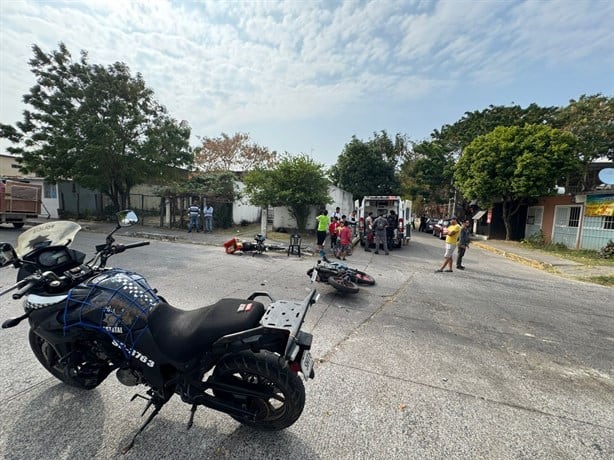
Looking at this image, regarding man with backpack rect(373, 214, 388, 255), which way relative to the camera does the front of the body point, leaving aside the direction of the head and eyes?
away from the camera

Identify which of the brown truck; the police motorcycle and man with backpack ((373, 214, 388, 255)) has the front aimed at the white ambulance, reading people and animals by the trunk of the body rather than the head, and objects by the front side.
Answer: the man with backpack

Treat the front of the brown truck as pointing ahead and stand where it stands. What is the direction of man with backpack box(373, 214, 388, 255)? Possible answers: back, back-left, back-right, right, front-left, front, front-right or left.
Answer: back-left

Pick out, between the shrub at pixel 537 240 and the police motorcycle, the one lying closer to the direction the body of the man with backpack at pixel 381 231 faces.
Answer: the shrub

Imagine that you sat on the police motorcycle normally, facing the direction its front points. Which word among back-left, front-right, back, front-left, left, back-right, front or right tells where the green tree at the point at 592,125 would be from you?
back-right

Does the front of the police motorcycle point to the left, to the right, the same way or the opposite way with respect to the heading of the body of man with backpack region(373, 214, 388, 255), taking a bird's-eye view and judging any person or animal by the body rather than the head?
to the left

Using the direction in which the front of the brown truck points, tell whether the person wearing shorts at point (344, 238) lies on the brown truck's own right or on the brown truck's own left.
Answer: on the brown truck's own left

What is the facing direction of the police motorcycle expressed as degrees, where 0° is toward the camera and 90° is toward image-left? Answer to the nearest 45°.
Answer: approximately 135°

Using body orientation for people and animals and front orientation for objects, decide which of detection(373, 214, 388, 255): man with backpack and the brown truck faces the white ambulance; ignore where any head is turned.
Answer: the man with backpack

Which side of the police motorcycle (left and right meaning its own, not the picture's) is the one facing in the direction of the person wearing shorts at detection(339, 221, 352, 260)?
right
